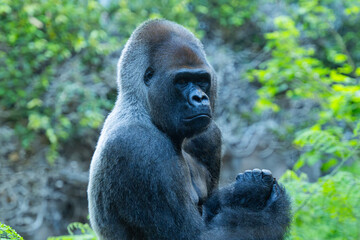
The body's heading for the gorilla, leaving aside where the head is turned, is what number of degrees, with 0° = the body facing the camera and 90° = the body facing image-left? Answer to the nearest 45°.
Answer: approximately 315°
